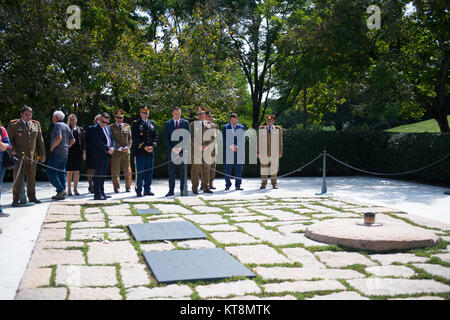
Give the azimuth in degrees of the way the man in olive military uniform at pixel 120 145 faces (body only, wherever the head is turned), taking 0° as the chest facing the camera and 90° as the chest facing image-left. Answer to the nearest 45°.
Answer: approximately 0°

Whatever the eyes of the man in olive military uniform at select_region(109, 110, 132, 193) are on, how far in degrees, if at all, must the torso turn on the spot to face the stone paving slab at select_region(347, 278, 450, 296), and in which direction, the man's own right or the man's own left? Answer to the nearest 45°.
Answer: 0° — they already face it

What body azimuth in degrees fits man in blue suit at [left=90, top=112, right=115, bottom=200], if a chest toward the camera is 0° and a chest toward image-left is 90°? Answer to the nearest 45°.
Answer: approximately 315°

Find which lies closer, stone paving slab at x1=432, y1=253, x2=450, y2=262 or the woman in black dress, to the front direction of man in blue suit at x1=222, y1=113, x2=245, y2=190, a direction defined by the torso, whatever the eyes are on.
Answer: the stone paving slab

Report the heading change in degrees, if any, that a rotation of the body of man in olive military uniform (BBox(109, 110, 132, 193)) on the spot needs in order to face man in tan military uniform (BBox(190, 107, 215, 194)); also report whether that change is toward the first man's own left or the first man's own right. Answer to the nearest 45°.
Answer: approximately 90° to the first man's own left

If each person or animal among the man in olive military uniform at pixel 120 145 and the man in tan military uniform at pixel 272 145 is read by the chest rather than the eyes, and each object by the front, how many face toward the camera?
2

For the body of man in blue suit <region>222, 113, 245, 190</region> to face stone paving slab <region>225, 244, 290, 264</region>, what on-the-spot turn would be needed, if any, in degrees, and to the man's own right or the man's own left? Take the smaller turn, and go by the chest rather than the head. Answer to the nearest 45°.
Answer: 0° — they already face it

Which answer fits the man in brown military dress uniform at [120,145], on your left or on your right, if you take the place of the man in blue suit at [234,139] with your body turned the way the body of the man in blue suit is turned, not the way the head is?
on your right

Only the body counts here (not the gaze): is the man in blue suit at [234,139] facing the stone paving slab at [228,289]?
yes
